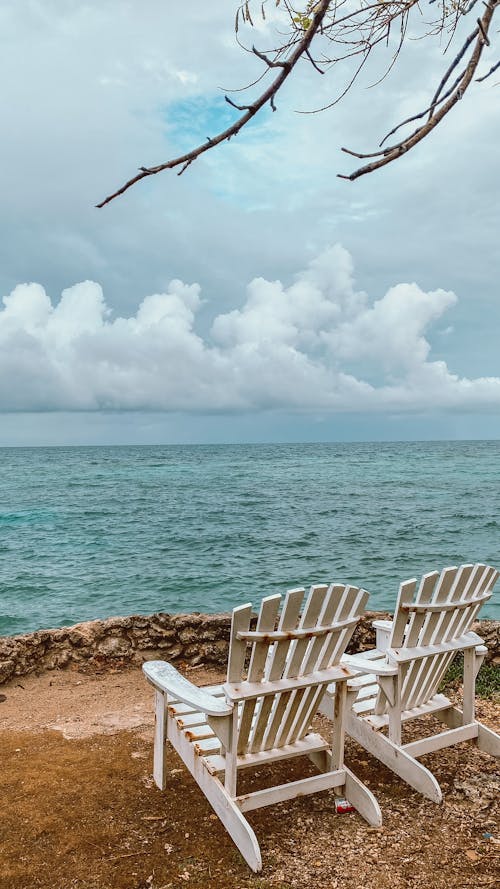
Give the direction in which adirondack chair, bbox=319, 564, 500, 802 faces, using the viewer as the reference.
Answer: facing away from the viewer and to the left of the viewer

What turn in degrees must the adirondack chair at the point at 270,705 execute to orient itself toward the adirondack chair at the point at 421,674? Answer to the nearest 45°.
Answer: approximately 90° to its right

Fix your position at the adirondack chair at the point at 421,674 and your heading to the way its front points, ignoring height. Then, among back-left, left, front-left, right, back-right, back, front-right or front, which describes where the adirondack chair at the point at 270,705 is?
left

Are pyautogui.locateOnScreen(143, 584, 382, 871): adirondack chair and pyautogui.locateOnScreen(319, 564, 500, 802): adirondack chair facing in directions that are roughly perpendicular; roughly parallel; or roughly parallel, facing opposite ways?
roughly parallel

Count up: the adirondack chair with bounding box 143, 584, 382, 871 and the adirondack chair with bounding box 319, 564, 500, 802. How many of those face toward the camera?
0

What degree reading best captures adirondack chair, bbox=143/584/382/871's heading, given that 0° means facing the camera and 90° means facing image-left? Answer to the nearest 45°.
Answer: approximately 135°
